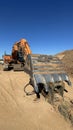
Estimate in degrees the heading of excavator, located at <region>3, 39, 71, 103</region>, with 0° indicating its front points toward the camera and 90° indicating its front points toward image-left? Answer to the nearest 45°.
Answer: approximately 315°
